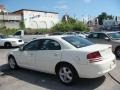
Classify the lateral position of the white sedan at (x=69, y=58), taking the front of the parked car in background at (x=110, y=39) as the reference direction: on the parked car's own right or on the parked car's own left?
on the parked car's own right

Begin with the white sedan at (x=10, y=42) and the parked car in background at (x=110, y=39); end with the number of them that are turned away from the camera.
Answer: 0

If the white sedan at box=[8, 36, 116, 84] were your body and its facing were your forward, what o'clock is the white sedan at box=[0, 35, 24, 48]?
the white sedan at box=[0, 35, 24, 48] is roughly at 1 o'clock from the white sedan at box=[8, 36, 116, 84].

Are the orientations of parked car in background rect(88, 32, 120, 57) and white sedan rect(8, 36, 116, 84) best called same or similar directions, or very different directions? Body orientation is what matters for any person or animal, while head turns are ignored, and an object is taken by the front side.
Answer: very different directions

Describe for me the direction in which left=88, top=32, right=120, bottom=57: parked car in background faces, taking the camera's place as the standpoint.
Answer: facing the viewer and to the right of the viewer
